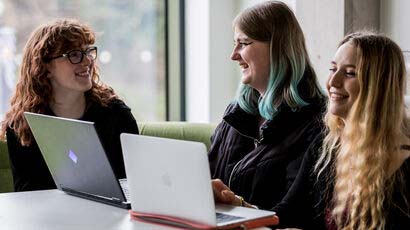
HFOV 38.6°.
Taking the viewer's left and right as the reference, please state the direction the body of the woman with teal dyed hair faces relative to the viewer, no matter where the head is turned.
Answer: facing the viewer and to the left of the viewer

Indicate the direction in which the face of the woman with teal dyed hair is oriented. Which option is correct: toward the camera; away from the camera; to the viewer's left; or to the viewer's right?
to the viewer's left

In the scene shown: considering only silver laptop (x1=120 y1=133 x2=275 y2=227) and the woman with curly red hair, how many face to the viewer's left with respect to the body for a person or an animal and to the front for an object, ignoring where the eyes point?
0

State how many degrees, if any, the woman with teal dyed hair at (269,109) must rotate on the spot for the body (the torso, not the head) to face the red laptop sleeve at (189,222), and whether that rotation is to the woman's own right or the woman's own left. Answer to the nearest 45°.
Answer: approximately 45° to the woman's own left

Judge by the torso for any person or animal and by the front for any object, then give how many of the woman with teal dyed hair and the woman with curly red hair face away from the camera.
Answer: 0

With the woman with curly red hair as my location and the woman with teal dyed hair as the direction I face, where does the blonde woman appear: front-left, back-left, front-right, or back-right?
front-right

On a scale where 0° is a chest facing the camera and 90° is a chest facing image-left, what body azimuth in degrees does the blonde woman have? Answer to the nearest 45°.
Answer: approximately 45°

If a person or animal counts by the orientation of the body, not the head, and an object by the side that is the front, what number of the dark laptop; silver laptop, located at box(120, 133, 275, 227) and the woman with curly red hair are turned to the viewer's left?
0

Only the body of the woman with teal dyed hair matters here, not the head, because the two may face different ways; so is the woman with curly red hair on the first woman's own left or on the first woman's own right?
on the first woman's own right

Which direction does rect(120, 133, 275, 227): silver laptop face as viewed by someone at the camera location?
facing away from the viewer and to the right of the viewer

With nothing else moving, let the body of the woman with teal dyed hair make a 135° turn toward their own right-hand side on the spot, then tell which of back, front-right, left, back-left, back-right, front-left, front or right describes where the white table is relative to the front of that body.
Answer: back-left

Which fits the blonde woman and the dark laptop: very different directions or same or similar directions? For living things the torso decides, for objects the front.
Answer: very different directions

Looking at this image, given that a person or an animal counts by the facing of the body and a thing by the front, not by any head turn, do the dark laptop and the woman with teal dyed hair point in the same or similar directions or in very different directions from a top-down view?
very different directions

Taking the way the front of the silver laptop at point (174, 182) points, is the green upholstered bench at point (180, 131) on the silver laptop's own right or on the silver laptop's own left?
on the silver laptop's own left

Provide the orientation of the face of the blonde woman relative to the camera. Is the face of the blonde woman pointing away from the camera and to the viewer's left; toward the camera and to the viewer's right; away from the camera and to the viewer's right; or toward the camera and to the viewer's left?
toward the camera and to the viewer's left

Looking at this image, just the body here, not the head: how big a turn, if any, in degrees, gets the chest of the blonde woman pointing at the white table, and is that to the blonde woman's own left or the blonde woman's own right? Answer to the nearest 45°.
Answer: approximately 45° to the blonde woman's own right

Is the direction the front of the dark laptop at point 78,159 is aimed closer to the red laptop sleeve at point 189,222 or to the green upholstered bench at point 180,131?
the green upholstered bench
